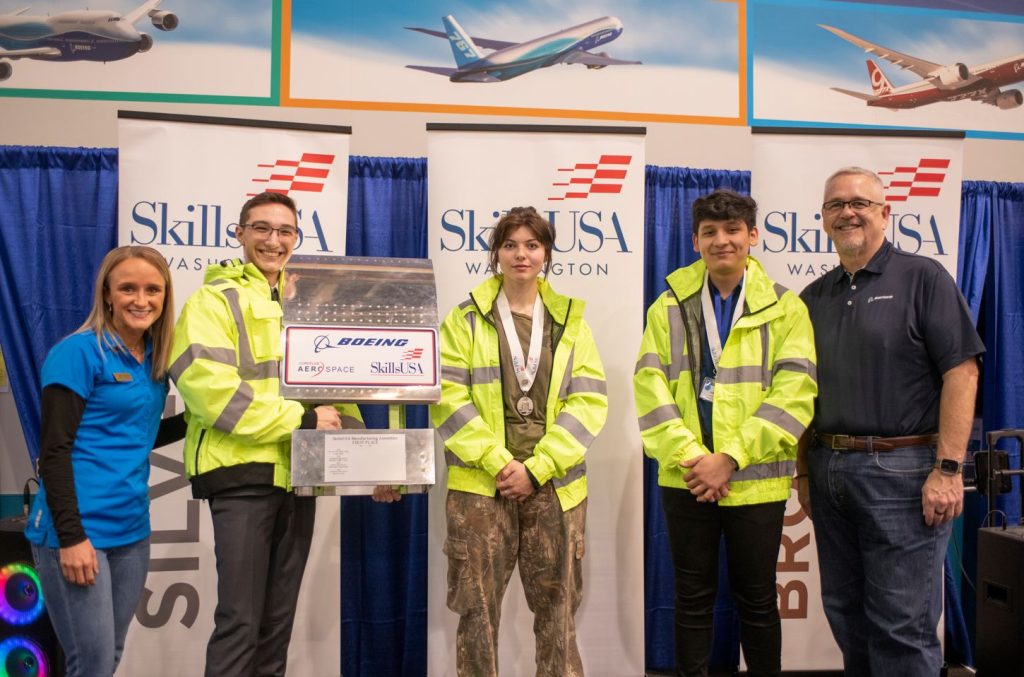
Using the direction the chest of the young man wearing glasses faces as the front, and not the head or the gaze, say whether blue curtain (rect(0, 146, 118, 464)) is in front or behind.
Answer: behind

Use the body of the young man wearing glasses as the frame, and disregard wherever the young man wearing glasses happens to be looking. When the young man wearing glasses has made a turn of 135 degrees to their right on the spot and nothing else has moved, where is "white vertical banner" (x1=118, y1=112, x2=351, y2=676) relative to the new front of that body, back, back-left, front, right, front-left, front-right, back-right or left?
right

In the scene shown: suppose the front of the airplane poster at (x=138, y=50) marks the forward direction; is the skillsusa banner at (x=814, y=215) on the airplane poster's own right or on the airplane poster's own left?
on the airplane poster's own left

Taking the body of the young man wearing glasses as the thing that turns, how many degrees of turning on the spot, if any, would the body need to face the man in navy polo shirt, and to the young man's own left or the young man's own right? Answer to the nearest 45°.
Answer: approximately 45° to the young man's own left
